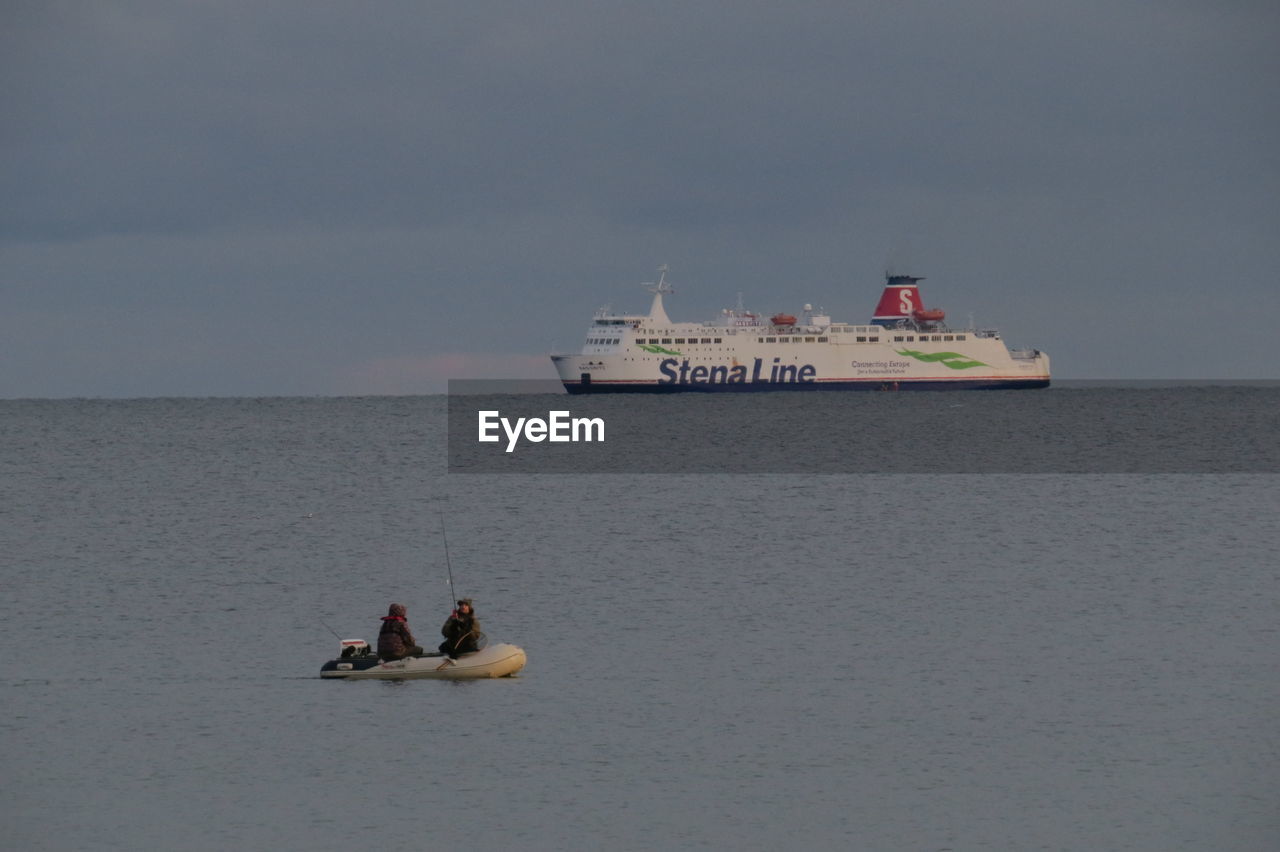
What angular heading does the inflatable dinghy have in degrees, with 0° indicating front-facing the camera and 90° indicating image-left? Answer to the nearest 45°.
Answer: approximately 270°
